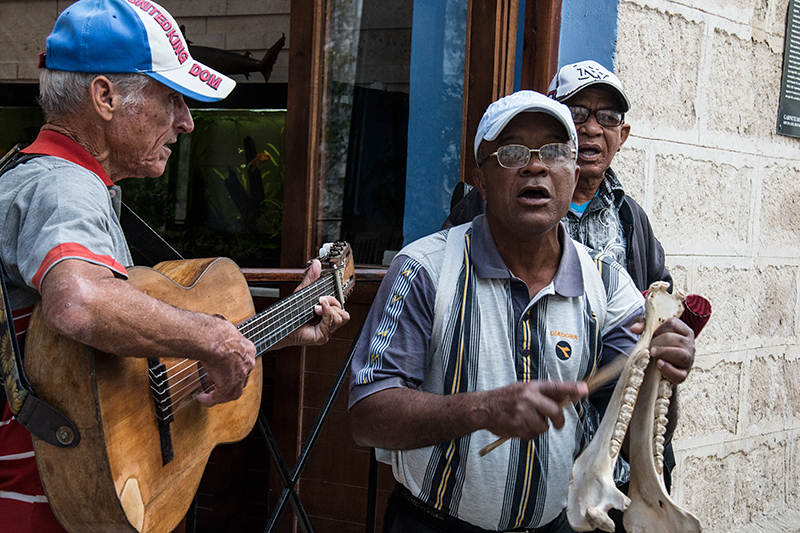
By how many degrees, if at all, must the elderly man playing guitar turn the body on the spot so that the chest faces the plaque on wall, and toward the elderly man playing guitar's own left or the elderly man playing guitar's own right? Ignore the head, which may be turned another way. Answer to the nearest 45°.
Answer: approximately 45° to the elderly man playing guitar's own left

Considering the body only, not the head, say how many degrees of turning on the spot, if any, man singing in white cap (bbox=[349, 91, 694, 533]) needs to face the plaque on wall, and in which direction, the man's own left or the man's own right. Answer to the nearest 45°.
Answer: approximately 90° to the man's own left

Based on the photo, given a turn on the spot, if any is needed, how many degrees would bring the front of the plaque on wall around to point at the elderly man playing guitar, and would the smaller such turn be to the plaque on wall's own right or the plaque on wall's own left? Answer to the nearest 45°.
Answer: approximately 45° to the plaque on wall's own right

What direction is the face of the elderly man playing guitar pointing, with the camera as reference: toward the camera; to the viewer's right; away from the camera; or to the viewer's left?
to the viewer's right

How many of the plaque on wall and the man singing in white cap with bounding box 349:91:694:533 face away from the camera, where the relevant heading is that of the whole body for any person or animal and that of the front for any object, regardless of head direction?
0

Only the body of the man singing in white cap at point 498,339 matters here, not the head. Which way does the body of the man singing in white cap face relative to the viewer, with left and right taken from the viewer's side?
facing the viewer and to the right of the viewer

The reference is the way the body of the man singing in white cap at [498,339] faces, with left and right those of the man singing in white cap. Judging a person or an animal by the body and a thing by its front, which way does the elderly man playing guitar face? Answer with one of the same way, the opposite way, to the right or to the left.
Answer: to the left

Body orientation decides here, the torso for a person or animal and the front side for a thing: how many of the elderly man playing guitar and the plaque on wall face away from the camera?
0

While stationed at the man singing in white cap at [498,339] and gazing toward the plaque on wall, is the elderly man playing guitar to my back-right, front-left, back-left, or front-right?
back-left

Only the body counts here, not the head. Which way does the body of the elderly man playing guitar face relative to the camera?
to the viewer's right

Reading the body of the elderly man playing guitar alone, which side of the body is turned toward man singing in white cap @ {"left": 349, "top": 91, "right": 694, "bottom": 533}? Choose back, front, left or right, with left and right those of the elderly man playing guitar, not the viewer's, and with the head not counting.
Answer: front
